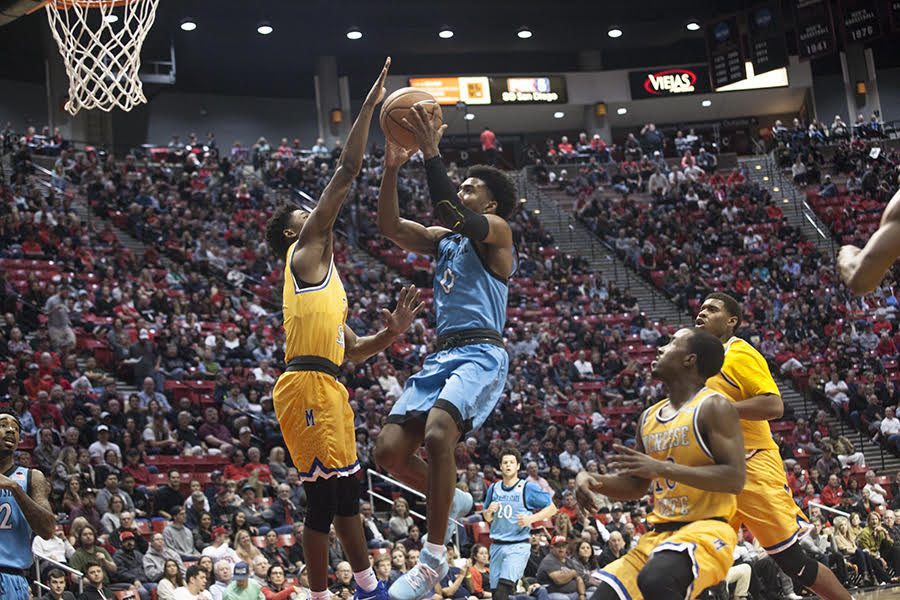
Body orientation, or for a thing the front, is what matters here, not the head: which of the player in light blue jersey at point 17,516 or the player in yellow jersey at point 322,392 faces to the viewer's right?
the player in yellow jersey

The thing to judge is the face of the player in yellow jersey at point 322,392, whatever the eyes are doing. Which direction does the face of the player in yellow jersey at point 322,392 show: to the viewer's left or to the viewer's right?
to the viewer's right

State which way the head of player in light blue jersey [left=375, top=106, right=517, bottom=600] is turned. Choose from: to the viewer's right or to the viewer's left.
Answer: to the viewer's left

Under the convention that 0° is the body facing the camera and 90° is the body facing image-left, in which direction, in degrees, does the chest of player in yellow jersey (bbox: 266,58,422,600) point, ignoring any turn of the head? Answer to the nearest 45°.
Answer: approximately 270°

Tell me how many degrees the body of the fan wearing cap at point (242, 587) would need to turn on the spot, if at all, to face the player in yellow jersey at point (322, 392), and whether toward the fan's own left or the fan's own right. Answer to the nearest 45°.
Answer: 0° — they already face them

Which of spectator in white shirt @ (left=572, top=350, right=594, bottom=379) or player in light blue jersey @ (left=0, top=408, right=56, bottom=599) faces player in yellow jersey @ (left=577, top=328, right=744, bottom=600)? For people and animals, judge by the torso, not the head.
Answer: the spectator in white shirt

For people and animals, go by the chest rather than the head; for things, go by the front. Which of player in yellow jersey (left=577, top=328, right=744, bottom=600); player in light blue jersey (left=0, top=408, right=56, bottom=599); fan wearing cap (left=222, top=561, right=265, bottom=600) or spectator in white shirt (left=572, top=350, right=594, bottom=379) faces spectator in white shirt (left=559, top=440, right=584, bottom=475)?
spectator in white shirt (left=572, top=350, right=594, bottom=379)

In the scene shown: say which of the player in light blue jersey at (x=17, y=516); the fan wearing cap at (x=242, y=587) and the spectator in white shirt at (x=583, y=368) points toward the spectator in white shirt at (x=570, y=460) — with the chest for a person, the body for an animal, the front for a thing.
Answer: the spectator in white shirt at (x=583, y=368)

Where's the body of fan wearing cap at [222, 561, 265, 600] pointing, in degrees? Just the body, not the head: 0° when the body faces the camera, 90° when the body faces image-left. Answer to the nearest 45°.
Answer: approximately 0°
